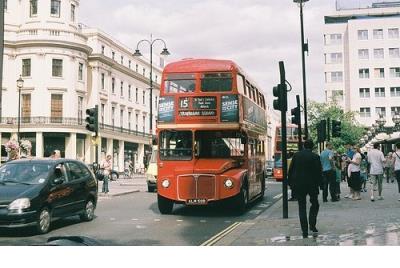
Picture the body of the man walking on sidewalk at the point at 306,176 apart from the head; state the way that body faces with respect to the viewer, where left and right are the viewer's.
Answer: facing away from the viewer

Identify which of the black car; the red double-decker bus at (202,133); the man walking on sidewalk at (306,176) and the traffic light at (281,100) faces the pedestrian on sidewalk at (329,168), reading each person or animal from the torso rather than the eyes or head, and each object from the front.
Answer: the man walking on sidewalk

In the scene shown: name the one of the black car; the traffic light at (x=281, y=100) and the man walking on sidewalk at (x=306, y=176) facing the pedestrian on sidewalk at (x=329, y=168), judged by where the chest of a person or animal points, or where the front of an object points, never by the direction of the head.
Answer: the man walking on sidewalk

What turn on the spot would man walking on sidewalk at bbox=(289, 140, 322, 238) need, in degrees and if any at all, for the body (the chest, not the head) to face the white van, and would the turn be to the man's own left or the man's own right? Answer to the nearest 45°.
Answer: approximately 45° to the man's own left

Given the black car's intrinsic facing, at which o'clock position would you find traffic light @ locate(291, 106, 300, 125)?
The traffic light is roughly at 7 o'clock from the black car.

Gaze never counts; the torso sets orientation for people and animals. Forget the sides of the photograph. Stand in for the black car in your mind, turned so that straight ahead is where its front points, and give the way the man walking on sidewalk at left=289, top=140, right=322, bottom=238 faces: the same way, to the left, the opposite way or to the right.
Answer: the opposite way

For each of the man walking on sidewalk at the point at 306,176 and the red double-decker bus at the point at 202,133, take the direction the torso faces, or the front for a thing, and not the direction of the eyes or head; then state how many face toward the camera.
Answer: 1

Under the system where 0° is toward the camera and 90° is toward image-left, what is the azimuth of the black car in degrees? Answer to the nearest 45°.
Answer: approximately 45°

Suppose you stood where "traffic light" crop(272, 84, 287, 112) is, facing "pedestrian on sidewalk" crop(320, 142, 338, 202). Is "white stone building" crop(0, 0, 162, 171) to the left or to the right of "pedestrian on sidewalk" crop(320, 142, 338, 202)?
left
